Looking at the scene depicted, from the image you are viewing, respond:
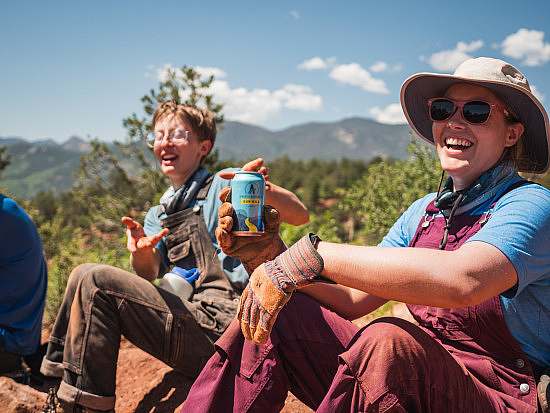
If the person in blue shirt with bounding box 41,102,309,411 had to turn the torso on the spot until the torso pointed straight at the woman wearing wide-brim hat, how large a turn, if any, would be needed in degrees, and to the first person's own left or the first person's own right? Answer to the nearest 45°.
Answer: approximately 90° to the first person's own left

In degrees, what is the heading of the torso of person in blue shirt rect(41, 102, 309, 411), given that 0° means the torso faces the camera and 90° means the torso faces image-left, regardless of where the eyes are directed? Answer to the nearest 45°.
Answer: approximately 45°

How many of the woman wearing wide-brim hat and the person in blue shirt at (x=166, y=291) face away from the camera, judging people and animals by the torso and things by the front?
0

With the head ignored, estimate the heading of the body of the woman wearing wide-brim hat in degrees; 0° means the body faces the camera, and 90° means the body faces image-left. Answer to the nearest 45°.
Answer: approximately 45°

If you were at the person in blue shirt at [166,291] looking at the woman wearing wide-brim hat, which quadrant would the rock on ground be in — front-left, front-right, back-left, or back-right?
back-right
